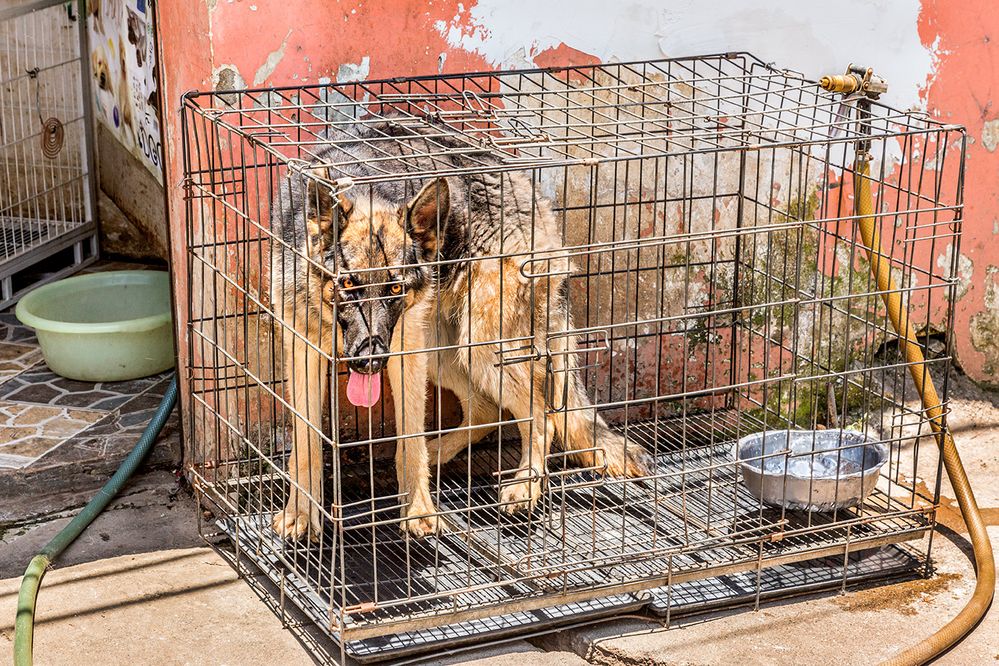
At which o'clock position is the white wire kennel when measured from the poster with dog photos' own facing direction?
The white wire kennel is roughly at 3 o'clock from the poster with dog photos.

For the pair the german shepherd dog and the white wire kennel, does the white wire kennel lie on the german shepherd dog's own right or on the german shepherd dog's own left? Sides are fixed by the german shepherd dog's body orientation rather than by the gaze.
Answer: on the german shepherd dog's own right

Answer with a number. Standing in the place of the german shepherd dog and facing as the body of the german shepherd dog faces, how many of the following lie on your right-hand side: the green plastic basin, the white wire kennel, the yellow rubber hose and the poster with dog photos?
3

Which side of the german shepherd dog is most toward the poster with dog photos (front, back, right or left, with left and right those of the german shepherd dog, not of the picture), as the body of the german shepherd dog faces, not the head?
right

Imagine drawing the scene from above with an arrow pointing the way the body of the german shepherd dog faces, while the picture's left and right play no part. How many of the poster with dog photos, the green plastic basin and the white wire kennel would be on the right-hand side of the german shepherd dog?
3

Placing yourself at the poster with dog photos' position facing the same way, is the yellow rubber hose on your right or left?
on your left

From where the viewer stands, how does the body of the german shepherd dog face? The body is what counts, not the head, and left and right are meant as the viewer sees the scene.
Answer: facing the viewer and to the left of the viewer

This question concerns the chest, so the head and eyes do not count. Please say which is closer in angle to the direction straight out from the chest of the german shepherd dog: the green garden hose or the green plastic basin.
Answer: the green garden hose

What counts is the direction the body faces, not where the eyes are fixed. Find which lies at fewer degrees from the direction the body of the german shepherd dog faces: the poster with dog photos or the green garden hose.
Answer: the green garden hose

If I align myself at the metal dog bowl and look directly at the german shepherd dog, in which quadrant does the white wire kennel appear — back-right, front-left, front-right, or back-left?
front-right

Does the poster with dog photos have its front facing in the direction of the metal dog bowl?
no

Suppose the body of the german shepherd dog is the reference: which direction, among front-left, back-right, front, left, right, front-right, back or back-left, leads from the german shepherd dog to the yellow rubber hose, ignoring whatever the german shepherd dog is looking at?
back-left
